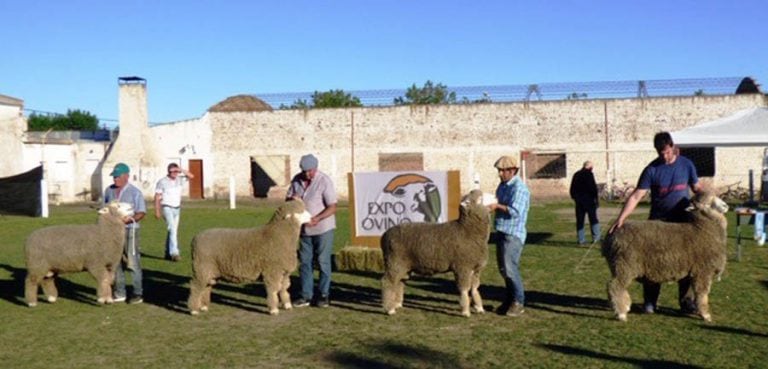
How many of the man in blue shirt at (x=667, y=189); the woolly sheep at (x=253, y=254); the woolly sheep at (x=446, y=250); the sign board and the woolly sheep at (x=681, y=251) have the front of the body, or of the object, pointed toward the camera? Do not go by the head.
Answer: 2

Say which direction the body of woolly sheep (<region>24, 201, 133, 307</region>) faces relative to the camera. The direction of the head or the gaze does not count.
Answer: to the viewer's right

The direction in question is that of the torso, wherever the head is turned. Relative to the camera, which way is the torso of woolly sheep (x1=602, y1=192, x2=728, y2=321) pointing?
to the viewer's right

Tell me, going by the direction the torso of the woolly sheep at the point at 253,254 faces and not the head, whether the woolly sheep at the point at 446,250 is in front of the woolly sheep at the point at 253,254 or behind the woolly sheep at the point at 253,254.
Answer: in front

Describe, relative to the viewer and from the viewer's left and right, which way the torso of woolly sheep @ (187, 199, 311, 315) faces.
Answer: facing to the right of the viewer

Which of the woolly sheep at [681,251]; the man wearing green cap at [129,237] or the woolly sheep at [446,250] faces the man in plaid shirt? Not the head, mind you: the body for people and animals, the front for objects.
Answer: the woolly sheep at [446,250]

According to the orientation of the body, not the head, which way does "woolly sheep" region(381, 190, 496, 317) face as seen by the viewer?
to the viewer's right

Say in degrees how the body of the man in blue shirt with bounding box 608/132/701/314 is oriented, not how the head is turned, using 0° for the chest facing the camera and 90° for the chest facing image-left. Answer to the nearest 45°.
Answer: approximately 0°

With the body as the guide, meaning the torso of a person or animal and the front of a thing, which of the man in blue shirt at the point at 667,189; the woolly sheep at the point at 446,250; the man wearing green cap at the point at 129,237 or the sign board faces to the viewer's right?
the woolly sheep

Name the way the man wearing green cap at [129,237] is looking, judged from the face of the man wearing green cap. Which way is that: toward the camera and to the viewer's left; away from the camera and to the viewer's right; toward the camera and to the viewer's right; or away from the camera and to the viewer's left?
toward the camera and to the viewer's left

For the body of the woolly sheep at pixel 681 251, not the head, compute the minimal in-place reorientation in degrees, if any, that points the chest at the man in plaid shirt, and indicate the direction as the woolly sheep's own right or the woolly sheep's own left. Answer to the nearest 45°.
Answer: approximately 180°

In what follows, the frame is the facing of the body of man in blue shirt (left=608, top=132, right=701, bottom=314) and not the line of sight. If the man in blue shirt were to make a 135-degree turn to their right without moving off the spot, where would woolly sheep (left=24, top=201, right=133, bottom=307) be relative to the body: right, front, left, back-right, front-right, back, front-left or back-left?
front-left
